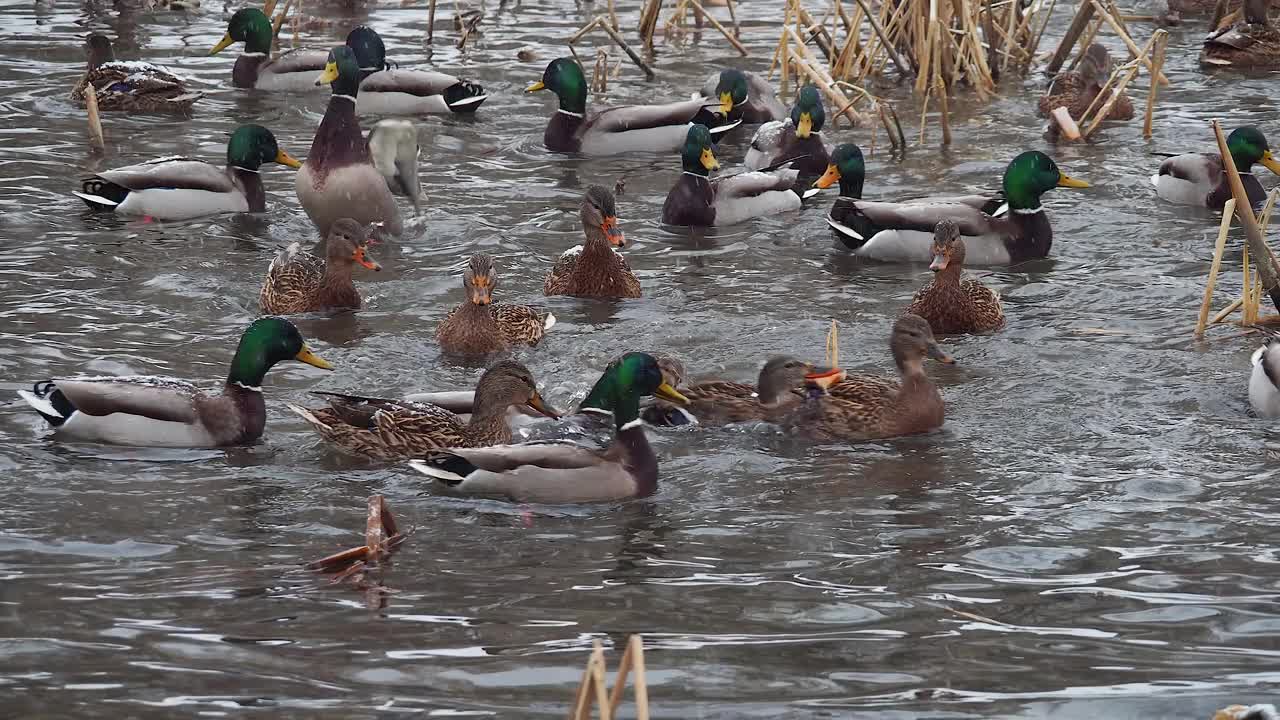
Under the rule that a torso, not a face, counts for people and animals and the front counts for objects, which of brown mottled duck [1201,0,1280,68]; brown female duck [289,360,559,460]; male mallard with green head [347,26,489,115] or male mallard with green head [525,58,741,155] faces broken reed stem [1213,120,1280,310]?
the brown female duck

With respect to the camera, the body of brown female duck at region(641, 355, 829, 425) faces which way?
to the viewer's right

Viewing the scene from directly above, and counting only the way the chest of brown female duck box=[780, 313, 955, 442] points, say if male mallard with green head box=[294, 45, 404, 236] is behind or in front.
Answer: behind

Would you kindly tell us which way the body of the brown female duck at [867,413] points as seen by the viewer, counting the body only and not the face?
to the viewer's right

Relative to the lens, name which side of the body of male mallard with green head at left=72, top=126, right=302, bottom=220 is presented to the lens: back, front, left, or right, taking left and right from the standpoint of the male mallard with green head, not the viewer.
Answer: right

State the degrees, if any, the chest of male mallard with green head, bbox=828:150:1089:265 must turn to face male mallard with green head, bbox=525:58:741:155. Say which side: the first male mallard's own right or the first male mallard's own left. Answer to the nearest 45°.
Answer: approximately 135° to the first male mallard's own left

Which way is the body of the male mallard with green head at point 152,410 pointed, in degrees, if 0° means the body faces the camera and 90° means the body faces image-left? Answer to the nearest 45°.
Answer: approximately 270°

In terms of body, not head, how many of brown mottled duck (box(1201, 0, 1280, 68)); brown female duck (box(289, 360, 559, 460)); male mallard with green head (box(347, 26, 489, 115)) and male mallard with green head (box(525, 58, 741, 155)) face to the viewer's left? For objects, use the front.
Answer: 2

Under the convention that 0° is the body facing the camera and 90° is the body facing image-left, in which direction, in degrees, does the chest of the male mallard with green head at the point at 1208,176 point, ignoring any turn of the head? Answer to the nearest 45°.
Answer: approximately 270°

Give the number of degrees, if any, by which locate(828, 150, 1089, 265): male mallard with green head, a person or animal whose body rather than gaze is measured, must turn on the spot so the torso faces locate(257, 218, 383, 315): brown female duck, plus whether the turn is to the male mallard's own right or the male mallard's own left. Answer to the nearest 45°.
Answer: approximately 135° to the male mallard's own right

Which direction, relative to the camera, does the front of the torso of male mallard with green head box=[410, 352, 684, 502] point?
to the viewer's right

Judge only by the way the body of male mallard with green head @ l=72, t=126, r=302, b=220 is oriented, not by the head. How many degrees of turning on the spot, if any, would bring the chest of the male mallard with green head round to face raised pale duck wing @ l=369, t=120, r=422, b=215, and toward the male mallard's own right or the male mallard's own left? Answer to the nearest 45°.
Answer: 0° — it already faces it
